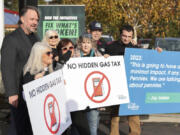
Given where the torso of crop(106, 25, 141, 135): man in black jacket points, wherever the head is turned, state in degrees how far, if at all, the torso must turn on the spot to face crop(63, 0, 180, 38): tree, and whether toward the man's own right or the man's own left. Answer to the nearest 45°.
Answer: approximately 180°

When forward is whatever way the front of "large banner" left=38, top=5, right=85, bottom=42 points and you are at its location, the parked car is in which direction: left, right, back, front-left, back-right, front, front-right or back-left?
back-left

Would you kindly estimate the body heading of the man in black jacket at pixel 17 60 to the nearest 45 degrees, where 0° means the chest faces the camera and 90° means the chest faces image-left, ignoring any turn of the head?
approximately 315°

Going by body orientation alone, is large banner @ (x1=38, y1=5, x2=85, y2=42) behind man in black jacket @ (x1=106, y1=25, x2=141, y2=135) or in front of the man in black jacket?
behind

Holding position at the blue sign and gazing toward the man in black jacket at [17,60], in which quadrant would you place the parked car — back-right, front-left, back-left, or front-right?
back-right

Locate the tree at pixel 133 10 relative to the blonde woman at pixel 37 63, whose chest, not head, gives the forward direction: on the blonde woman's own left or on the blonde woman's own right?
on the blonde woman's own left

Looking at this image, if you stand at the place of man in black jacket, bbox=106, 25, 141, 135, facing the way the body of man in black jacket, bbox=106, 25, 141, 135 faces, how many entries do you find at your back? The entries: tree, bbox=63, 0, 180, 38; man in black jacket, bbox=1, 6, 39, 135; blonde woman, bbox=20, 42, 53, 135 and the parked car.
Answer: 2

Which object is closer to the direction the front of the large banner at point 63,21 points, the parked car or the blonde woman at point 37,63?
the blonde woman
